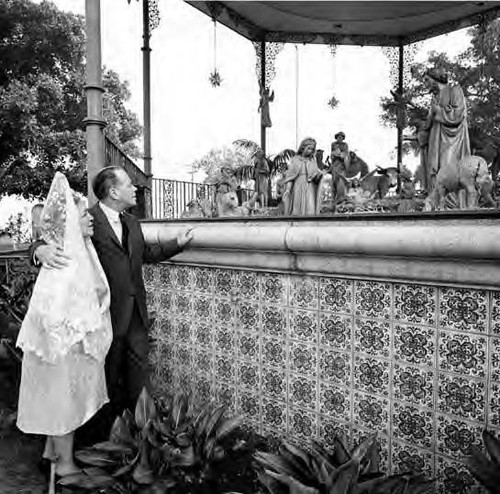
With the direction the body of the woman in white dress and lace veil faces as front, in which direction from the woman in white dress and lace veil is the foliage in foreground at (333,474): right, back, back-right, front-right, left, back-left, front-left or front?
front-right

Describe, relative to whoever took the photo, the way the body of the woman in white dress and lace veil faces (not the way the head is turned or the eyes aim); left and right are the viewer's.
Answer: facing to the right of the viewer

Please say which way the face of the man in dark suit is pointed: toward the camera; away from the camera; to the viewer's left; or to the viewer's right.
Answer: to the viewer's right

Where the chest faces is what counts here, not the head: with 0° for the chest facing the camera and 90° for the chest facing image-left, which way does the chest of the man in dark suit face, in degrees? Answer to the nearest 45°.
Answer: approximately 315°

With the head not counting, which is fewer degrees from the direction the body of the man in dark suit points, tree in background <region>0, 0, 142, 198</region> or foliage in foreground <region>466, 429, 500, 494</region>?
the foliage in foreground

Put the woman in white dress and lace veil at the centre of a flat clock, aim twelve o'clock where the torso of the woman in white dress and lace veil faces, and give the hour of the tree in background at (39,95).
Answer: The tree in background is roughly at 9 o'clock from the woman in white dress and lace veil.

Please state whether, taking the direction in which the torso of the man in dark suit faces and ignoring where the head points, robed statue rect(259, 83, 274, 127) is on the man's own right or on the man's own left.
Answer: on the man's own left
